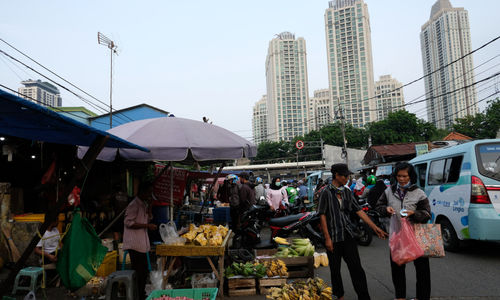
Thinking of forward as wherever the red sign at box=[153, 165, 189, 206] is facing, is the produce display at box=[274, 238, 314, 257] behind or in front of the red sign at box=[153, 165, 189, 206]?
in front

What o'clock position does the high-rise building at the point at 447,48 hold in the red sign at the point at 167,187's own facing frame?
The high-rise building is roughly at 8 o'clock from the red sign.

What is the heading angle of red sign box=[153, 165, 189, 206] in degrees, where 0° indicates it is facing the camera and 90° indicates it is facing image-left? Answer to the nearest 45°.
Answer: approximately 0°

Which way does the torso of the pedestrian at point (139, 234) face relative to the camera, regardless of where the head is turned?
to the viewer's right

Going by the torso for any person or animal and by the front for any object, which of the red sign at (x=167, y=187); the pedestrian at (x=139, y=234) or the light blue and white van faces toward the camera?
the red sign

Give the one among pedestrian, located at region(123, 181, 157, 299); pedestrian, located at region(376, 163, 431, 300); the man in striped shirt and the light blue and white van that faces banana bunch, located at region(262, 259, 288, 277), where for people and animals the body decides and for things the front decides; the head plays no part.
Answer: pedestrian, located at region(123, 181, 157, 299)

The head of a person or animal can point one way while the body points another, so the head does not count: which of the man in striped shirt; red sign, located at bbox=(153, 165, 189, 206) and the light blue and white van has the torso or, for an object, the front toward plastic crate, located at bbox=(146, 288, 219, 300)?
the red sign

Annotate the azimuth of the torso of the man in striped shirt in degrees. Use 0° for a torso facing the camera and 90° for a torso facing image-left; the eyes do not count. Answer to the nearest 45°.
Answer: approximately 315°
